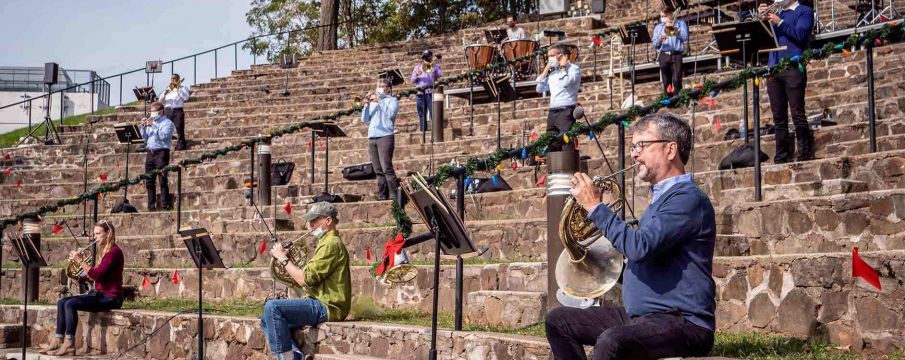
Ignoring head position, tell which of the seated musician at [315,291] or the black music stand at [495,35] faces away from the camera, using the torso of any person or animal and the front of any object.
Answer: the black music stand

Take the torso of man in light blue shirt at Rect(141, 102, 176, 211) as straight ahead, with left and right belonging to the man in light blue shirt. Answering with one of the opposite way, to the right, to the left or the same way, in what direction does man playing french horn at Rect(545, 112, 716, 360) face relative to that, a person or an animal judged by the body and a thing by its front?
to the right

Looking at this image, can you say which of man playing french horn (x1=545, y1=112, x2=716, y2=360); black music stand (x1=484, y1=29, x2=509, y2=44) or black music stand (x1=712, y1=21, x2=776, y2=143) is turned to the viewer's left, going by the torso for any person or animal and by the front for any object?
the man playing french horn

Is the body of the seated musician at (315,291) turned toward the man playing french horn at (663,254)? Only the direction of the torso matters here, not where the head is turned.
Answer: no

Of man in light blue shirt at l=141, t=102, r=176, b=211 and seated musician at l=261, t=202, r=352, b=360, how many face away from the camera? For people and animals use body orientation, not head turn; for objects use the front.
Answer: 0

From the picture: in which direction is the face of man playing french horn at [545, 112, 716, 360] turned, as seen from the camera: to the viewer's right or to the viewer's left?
to the viewer's left

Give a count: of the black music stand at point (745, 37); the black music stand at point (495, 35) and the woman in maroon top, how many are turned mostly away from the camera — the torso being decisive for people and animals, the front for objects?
2

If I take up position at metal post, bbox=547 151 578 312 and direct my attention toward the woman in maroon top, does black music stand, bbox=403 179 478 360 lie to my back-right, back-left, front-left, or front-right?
front-left

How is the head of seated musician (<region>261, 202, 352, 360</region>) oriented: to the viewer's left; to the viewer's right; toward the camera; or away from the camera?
to the viewer's left

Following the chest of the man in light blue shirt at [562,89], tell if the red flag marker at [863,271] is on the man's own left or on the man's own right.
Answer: on the man's own left

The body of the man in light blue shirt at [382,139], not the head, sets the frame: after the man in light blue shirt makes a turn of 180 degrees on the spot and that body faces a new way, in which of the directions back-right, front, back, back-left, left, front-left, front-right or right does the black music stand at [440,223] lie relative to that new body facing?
back-right

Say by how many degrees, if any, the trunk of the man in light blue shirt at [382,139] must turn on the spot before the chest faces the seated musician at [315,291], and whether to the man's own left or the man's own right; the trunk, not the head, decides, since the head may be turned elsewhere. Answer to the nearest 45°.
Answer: approximately 45° to the man's own left

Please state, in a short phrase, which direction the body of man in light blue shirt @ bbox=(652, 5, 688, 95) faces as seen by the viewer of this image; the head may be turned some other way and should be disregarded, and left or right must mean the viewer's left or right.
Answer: facing the viewer and to the left of the viewer

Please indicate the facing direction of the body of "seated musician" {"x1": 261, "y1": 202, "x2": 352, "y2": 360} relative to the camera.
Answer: to the viewer's left

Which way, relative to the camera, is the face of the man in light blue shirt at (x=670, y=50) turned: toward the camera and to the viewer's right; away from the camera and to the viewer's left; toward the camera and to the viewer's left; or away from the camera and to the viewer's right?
toward the camera and to the viewer's left

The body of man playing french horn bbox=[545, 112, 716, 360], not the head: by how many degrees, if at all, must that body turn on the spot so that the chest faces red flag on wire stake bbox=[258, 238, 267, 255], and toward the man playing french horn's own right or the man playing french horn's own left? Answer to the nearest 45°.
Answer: approximately 45° to the man playing french horn's own right

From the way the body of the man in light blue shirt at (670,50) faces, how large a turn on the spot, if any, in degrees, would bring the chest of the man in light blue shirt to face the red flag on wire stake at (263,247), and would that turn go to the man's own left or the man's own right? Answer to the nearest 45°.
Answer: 0° — they already face it
